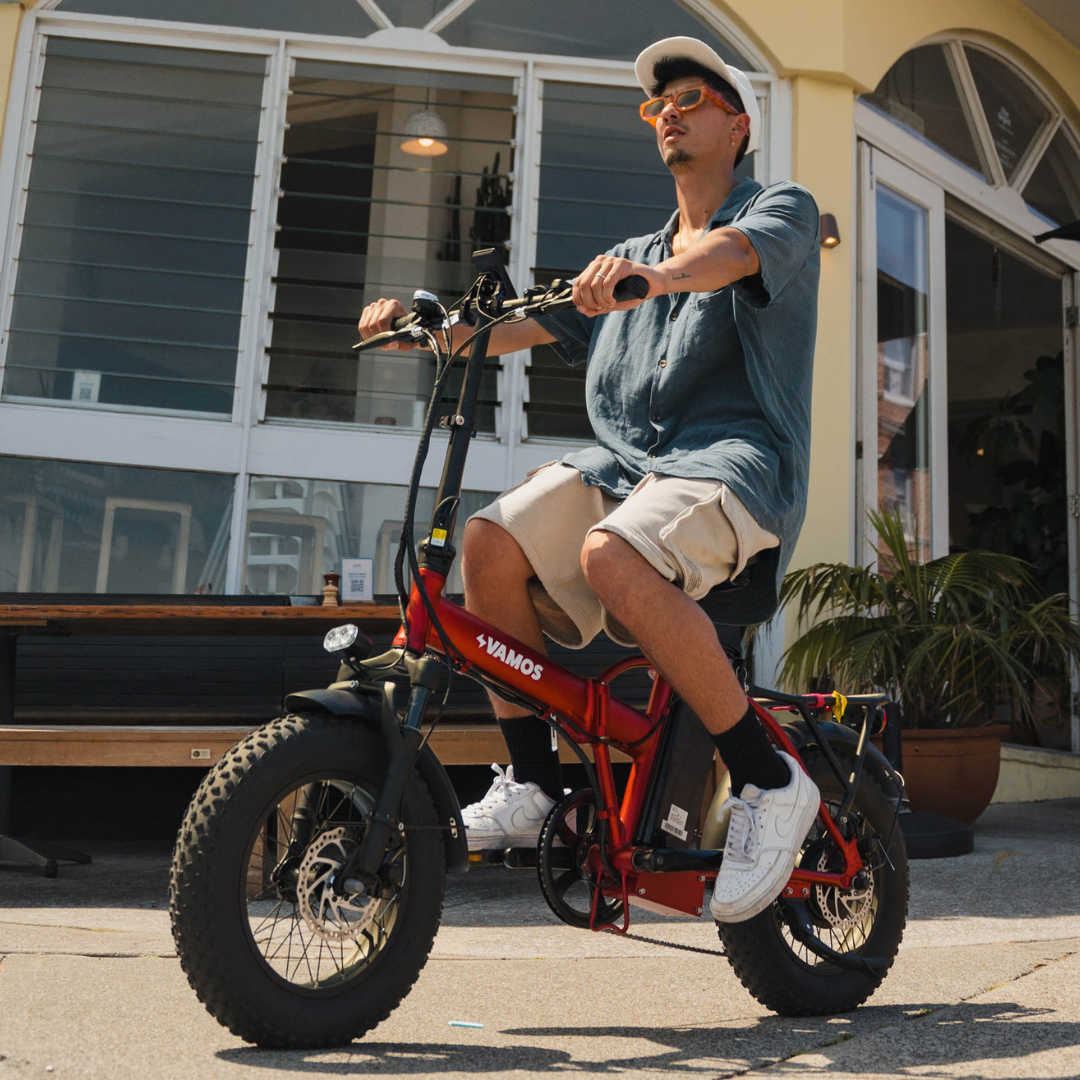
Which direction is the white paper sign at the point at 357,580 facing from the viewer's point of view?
toward the camera

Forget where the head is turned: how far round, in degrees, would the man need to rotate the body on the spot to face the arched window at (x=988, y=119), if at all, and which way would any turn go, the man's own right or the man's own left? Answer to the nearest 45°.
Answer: approximately 180°

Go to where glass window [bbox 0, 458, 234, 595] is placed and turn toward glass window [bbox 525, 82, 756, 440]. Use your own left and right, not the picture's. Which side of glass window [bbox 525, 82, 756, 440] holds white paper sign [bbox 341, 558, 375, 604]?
right

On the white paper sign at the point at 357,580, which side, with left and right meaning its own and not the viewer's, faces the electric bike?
front

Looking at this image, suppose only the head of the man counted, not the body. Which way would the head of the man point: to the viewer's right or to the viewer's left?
to the viewer's left

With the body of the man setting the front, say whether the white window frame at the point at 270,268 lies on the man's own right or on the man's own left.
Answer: on the man's own right

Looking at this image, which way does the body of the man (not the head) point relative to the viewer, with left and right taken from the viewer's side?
facing the viewer and to the left of the viewer

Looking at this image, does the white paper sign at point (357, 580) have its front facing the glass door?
no

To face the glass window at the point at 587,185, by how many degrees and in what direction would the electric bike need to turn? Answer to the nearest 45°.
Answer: approximately 135° to its right

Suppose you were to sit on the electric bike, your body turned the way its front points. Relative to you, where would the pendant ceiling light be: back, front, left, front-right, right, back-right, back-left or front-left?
back-right

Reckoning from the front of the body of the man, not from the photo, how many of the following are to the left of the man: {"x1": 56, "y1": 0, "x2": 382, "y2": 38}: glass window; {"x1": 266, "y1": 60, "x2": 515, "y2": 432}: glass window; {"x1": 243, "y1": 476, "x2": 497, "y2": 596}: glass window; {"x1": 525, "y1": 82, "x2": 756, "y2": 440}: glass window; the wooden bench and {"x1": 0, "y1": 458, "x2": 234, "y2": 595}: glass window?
0

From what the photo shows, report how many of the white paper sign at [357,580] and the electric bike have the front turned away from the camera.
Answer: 0

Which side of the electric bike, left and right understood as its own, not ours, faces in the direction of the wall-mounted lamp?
back

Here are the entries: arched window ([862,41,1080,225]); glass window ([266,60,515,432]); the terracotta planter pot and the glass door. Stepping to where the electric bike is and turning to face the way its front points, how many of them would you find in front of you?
0

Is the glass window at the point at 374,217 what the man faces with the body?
no

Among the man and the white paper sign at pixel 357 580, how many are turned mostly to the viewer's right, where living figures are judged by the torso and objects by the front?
0

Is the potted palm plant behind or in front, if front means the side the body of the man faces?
behind

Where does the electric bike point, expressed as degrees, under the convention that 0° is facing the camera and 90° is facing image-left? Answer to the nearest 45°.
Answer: approximately 45°
